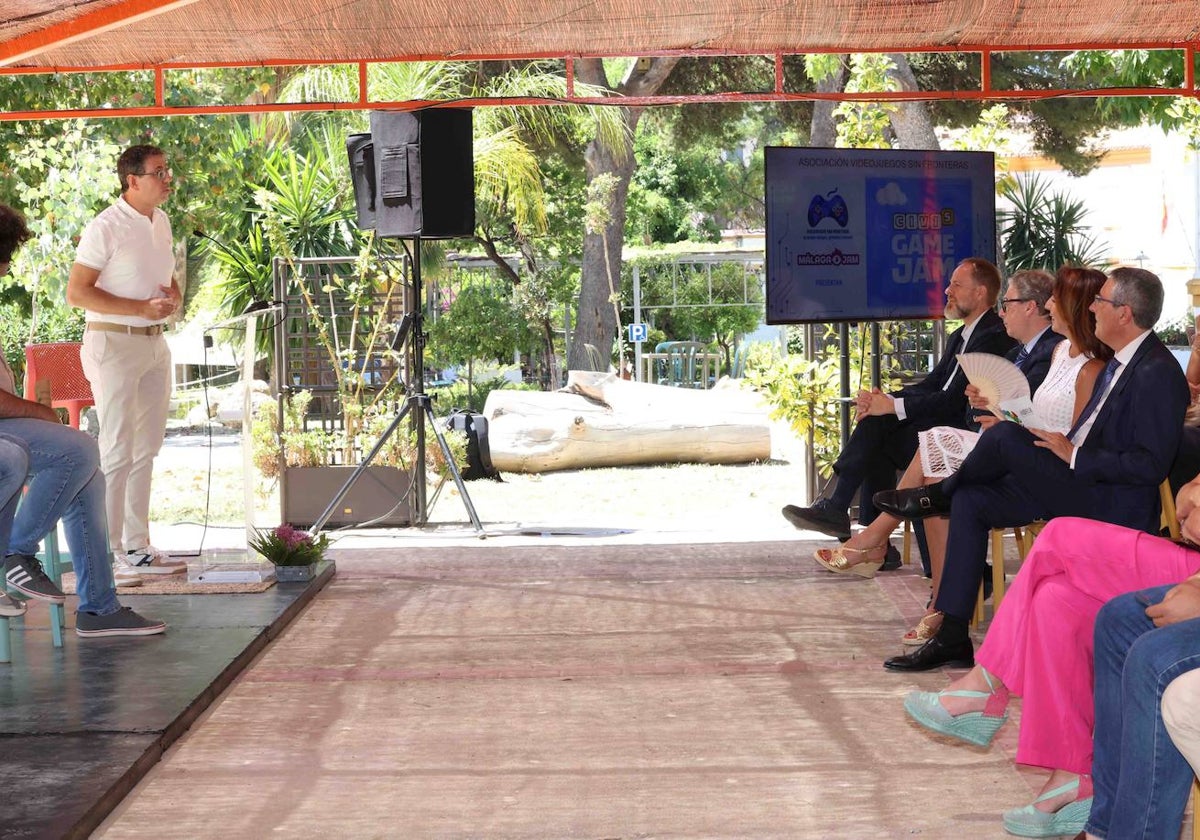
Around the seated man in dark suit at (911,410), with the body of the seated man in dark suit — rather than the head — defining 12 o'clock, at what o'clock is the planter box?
The planter box is roughly at 1 o'clock from the seated man in dark suit.

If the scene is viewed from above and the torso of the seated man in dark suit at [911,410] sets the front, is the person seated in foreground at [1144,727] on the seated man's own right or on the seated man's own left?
on the seated man's own left

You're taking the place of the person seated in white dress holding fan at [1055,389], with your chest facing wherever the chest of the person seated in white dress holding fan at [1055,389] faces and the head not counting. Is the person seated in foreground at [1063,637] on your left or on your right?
on your left

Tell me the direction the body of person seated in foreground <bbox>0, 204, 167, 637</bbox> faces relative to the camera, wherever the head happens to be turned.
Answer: to the viewer's right

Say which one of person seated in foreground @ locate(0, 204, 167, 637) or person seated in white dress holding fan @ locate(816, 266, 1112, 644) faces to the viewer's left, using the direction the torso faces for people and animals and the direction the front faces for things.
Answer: person seated in white dress holding fan @ locate(816, 266, 1112, 644)

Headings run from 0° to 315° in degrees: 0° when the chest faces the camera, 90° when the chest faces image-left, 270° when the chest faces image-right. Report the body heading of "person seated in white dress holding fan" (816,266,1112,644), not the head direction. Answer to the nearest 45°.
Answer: approximately 90°

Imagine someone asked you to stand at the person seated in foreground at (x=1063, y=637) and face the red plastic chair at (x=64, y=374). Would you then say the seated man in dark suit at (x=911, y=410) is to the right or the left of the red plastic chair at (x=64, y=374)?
right

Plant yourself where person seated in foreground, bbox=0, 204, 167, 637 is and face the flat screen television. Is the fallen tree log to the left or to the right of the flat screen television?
left

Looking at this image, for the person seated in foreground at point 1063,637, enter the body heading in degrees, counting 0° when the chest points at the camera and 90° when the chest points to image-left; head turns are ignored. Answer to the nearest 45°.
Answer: approximately 90°

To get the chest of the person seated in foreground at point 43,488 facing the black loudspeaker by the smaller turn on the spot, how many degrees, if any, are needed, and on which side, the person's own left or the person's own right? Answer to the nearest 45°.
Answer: approximately 45° to the person's own left

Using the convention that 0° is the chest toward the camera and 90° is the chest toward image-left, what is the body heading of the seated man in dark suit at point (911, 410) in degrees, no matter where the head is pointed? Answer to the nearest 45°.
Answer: approximately 90°

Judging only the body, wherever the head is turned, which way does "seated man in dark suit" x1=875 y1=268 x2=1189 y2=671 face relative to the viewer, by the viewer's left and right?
facing to the left of the viewer

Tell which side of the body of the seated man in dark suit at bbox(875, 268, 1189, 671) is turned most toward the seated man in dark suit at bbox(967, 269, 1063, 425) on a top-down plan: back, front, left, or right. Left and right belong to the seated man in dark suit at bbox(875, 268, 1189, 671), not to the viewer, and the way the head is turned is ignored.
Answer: right
